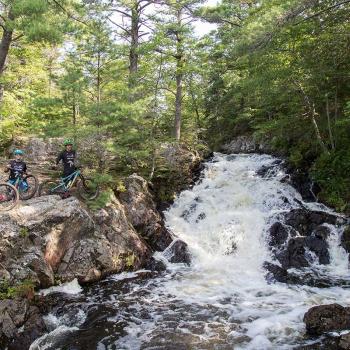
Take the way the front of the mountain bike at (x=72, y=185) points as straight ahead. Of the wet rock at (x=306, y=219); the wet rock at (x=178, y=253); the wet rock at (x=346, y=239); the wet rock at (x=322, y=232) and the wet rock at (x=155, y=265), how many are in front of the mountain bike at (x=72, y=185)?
5

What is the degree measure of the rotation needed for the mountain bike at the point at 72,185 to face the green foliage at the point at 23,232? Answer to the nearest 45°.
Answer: approximately 135° to its right

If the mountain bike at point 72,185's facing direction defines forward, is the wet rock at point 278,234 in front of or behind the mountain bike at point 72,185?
in front

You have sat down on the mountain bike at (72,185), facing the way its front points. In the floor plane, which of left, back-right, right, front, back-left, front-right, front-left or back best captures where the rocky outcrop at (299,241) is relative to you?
front

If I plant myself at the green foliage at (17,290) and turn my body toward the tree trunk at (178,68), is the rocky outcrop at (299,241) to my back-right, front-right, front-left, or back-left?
front-right

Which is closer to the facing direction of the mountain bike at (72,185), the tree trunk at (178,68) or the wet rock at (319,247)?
the wet rock

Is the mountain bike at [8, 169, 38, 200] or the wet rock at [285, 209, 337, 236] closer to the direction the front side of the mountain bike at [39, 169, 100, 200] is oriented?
the wet rock

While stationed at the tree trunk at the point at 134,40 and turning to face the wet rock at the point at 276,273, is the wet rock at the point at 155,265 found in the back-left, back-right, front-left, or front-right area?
front-right

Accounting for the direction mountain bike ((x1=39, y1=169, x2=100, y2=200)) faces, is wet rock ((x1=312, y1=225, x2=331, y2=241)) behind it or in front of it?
in front

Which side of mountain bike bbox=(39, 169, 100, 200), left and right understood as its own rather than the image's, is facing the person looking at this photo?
right
